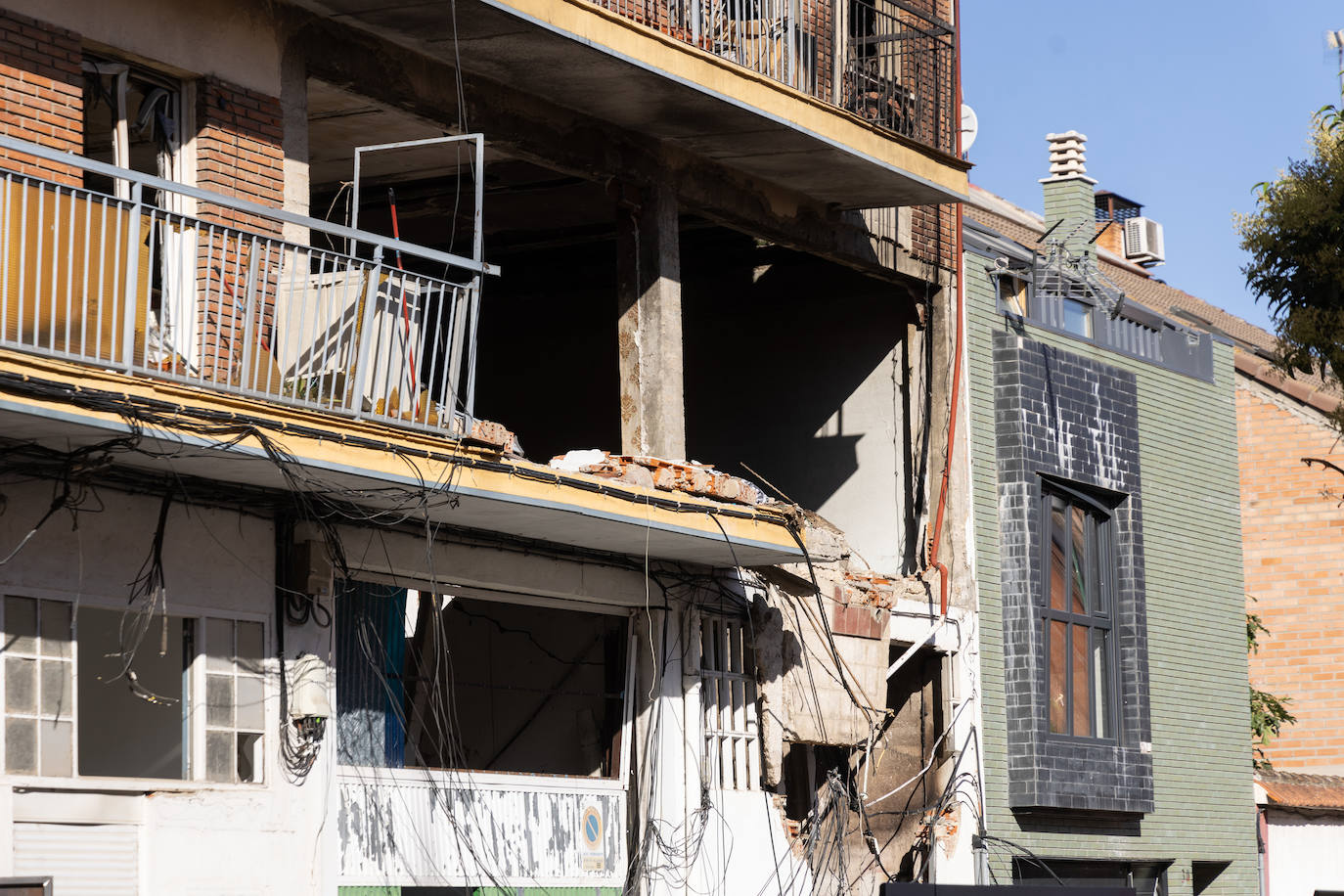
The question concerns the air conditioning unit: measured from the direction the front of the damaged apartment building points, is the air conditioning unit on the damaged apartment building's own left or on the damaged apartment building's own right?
on the damaged apartment building's own left

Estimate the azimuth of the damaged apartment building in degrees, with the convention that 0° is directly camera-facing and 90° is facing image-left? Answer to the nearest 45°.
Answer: approximately 315°

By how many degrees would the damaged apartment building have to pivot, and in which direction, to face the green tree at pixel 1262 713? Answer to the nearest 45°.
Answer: approximately 90° to its left
